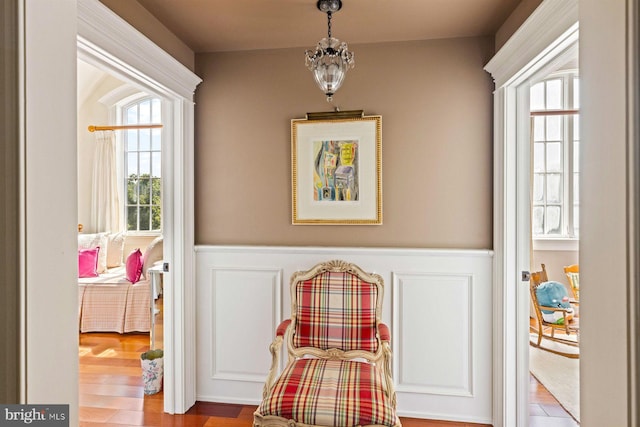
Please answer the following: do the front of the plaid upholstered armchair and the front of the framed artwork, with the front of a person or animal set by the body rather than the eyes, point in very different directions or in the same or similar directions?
same or similar directions

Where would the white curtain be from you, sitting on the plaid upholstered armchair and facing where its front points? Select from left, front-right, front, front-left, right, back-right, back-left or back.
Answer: back-right

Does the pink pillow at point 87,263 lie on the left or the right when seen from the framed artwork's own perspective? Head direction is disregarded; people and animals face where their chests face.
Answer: on its right

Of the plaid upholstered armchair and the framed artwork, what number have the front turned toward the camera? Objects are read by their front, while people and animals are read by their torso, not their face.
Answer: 2

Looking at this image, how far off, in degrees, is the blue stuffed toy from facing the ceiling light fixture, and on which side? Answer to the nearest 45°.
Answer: approximately 45° to its right

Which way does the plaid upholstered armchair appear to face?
toward the camera
